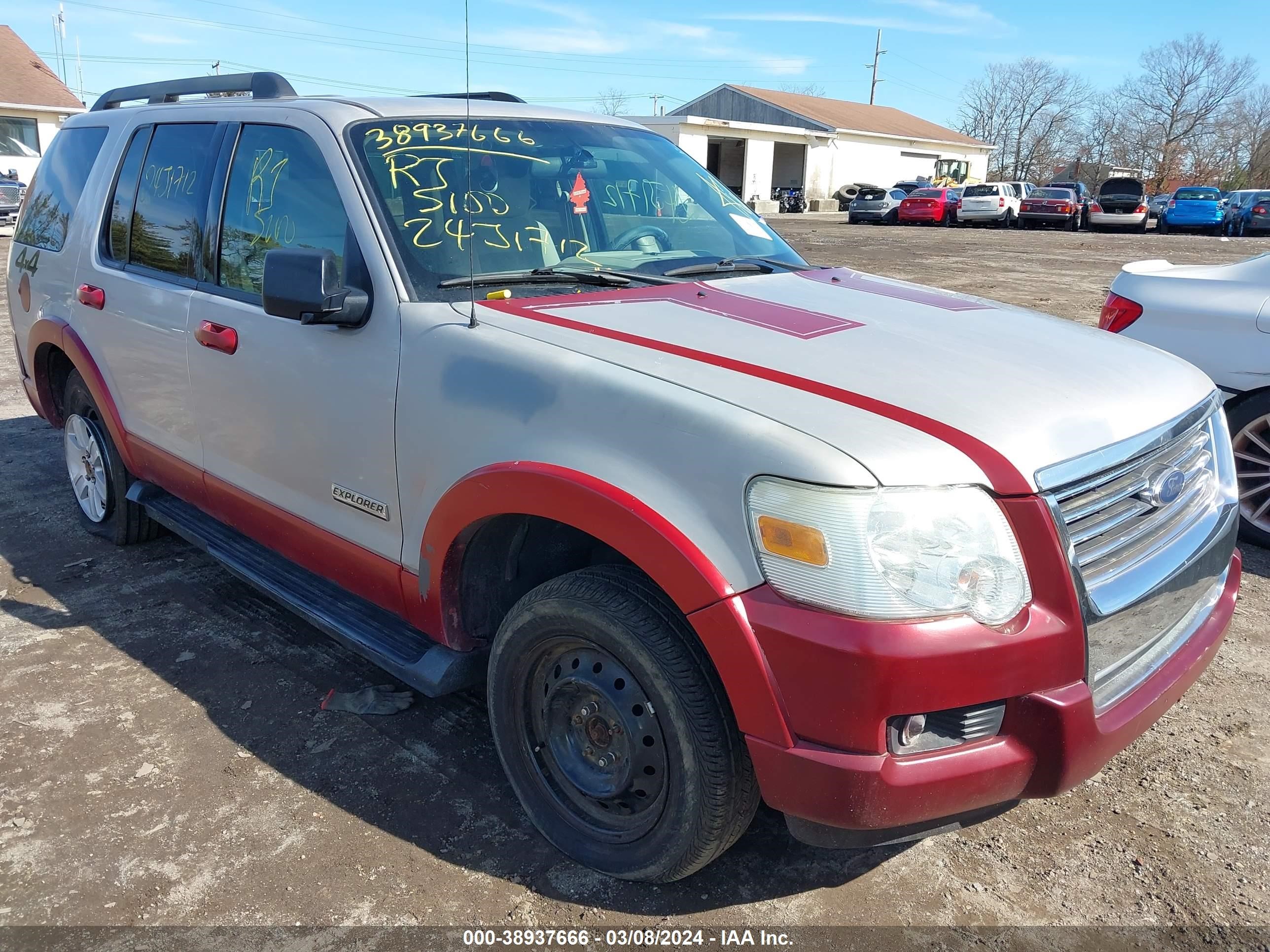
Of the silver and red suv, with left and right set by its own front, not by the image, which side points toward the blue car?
left

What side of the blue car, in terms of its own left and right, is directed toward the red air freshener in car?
back

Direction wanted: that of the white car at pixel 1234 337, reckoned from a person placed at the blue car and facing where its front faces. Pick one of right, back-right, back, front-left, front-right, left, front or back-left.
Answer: back

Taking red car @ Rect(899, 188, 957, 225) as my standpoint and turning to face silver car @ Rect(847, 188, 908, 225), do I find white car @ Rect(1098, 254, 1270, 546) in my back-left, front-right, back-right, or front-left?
back-left

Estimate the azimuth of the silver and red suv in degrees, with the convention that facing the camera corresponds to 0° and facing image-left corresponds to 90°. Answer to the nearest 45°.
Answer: approximately 315°

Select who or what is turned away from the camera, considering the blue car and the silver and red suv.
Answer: the blue car

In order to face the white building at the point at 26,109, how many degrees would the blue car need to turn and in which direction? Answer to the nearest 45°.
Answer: approximately 90° to its left

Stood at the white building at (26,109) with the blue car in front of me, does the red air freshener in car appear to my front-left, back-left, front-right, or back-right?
front-right

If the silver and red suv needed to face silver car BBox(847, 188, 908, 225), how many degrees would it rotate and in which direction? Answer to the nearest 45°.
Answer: approximately 135° to its left
